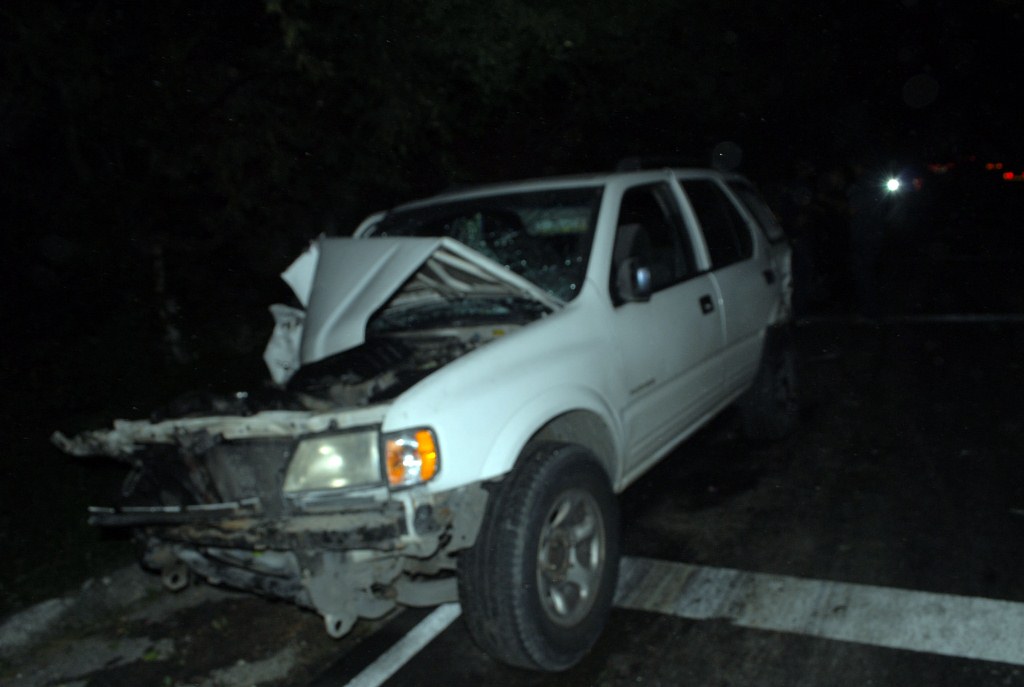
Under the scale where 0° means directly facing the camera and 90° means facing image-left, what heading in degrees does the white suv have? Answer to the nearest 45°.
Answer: approximately 45°
